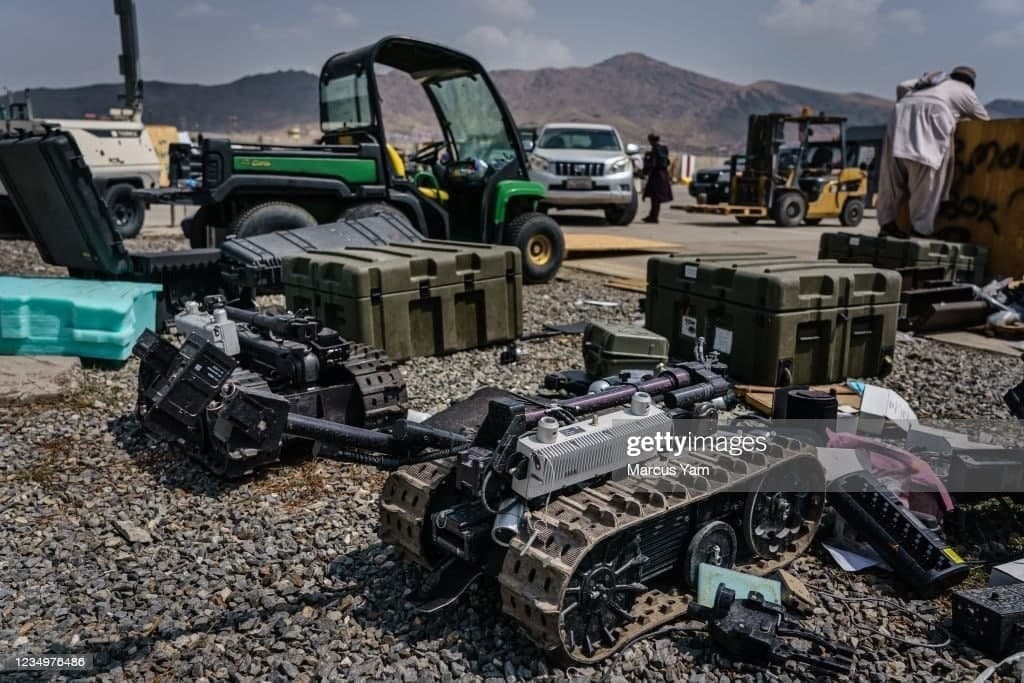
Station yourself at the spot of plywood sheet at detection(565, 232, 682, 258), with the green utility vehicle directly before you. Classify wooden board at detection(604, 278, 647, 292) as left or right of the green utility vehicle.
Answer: left

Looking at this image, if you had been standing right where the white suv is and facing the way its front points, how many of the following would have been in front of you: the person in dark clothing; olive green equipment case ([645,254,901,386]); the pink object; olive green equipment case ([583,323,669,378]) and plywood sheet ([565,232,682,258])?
4

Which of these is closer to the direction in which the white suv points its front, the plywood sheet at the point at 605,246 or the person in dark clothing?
the plywood sheet

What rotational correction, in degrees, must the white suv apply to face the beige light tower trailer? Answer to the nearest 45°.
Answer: approximately 90° to its right

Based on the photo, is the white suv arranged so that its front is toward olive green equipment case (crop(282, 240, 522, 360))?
yes

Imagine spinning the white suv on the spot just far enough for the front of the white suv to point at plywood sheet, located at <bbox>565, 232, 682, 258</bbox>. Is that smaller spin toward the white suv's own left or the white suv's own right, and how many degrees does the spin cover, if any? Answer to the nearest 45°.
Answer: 0° — it already faces it

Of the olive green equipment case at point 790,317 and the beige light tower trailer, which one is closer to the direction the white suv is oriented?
the olive green equipment case

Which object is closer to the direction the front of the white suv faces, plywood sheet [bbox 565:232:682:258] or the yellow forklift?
the plywood sheet

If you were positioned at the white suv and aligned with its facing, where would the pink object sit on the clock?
The pink object is roughly at 12 o'clock from the white suv.

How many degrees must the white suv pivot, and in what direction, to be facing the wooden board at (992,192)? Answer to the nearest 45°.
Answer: approximately 45° to its left

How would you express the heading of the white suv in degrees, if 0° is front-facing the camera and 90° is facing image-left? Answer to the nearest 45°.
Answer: approximately 0°

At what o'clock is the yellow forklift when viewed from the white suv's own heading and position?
The yellow forklift is roughly at 8 o'clock from the white suv.

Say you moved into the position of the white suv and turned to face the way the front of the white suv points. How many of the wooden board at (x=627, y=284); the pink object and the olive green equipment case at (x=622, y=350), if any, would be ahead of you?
3

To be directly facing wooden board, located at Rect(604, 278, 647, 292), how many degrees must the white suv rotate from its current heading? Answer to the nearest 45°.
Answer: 0° — it already faces it
